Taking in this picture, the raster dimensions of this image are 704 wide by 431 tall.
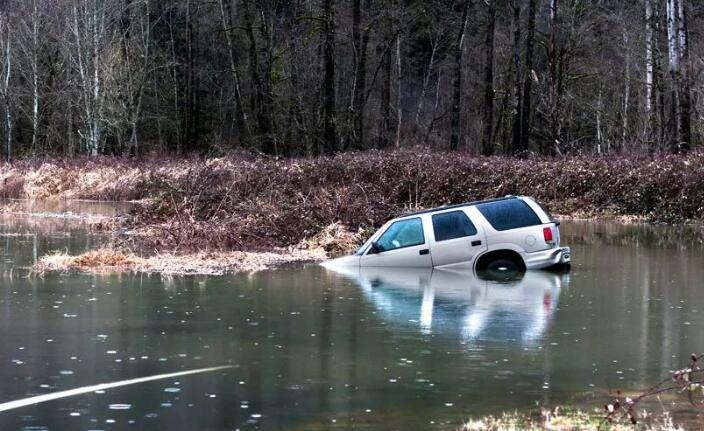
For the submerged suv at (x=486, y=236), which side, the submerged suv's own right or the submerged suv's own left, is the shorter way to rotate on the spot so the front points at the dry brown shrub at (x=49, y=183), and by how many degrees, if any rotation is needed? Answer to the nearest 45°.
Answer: approximately 45° to the submerged suv's own right

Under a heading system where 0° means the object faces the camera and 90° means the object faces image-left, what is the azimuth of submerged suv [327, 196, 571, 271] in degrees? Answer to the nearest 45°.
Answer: approximately 90°

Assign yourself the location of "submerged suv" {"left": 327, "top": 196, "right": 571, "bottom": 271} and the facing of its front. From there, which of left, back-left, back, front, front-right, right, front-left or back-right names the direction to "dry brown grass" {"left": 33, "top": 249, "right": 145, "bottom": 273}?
front

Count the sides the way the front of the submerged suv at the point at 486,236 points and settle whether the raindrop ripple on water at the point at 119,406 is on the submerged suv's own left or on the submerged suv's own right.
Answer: on the submerged suv's own left

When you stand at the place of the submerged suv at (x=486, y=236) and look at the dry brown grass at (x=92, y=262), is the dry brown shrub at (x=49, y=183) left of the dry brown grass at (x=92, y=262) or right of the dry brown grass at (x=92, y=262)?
right

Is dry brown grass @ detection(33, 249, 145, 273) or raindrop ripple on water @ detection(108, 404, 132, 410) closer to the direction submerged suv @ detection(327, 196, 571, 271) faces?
the dry brown grass
